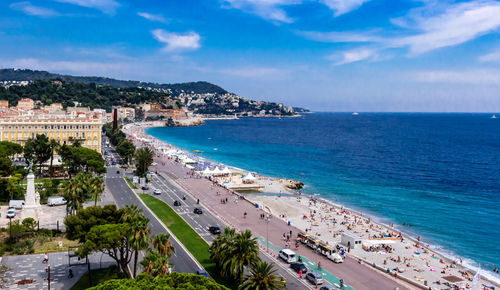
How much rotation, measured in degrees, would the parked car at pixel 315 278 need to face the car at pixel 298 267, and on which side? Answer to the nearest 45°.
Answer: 0° — it already faces it

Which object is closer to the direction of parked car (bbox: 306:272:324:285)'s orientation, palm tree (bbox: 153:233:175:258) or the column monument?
the column monument

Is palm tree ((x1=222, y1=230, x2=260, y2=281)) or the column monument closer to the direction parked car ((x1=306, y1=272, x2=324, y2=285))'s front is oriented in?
the column monument

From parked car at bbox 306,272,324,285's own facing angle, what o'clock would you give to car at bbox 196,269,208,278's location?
The car is roughly at 10 o'clock from the parked car.

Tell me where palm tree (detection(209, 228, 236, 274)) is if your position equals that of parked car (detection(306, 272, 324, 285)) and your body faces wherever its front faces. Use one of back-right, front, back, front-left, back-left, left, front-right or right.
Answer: front-left

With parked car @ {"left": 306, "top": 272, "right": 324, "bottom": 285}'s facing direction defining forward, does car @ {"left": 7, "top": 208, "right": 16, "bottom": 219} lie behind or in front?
in front

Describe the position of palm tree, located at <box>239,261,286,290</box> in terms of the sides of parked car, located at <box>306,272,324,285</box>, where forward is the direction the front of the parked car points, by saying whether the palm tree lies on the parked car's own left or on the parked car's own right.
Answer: on the parked car's own left

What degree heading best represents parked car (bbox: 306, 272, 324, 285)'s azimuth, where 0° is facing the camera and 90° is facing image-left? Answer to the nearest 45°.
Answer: approximately 135°

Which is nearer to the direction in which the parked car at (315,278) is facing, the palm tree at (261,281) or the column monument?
the column monument

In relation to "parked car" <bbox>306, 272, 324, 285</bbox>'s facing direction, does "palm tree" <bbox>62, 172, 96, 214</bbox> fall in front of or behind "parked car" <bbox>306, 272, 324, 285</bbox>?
in front

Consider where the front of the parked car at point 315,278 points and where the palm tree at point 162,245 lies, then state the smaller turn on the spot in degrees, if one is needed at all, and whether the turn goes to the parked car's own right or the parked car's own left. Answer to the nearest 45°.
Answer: approximately 90° to the parked car's own left

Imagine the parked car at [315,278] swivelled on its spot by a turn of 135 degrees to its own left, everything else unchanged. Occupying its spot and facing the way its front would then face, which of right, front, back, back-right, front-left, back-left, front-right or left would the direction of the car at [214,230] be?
back-right
